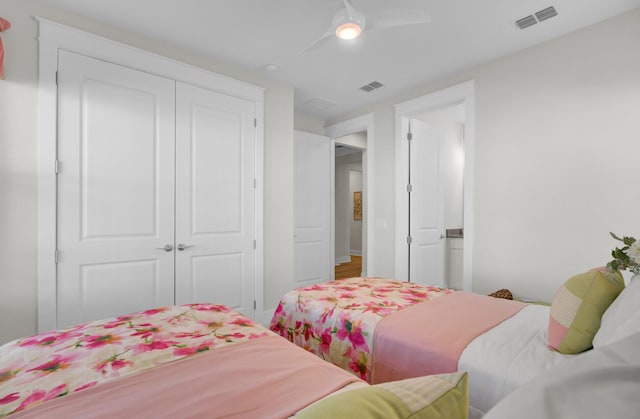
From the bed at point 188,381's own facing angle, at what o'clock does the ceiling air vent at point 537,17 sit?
The ceiling air vent is roughly at 4 o'clock from the bed.

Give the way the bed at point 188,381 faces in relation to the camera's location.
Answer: facing away from the viewer and to the left of the viewer

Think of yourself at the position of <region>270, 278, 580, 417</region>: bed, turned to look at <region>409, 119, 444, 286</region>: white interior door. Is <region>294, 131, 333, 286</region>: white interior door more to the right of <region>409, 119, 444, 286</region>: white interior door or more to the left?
left

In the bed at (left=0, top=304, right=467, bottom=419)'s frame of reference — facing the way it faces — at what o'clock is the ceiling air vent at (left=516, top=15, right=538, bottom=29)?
The ceiling air vent is roughly at 4 o'clock from the bed.

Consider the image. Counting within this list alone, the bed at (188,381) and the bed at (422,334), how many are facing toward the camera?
0

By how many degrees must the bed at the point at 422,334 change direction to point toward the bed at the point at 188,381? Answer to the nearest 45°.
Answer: approximately 90° to its left

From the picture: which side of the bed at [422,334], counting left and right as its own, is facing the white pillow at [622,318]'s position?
back

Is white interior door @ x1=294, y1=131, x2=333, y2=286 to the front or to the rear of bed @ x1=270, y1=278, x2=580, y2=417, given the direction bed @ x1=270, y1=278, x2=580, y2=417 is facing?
to the front

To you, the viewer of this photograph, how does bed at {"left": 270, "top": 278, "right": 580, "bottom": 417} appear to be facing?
facing away from the viewer and to the left of the viewer
